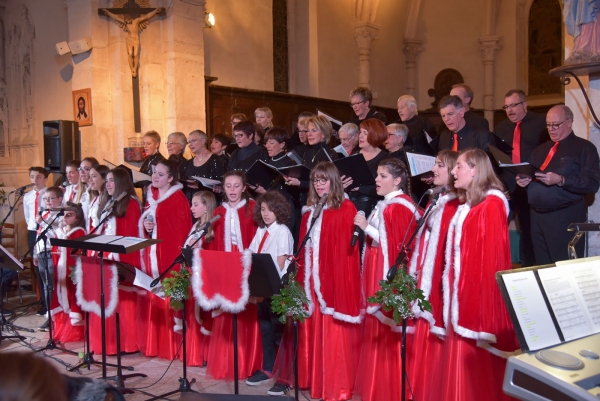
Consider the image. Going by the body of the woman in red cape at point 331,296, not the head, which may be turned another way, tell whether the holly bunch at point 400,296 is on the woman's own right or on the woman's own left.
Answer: on the woman's own left

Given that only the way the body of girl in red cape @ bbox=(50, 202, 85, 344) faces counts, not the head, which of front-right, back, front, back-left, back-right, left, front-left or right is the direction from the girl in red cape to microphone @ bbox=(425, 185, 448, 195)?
left

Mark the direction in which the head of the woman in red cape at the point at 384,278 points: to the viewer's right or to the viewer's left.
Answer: to the viewer's left

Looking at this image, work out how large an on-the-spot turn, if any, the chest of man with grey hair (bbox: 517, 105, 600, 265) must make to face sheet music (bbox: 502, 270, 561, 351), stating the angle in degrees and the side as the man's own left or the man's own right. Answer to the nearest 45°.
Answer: approximately 45° to the man's own left

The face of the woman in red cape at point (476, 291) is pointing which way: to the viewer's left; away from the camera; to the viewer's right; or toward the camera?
to the viewer's left

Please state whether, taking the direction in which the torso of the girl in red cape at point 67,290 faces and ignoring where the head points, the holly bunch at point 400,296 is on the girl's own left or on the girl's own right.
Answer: on the girl's own left

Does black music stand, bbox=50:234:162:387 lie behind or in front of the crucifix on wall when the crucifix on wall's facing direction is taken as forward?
in front

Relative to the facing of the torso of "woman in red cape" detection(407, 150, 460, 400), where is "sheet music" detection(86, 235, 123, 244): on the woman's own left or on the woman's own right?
on the woman's own right
